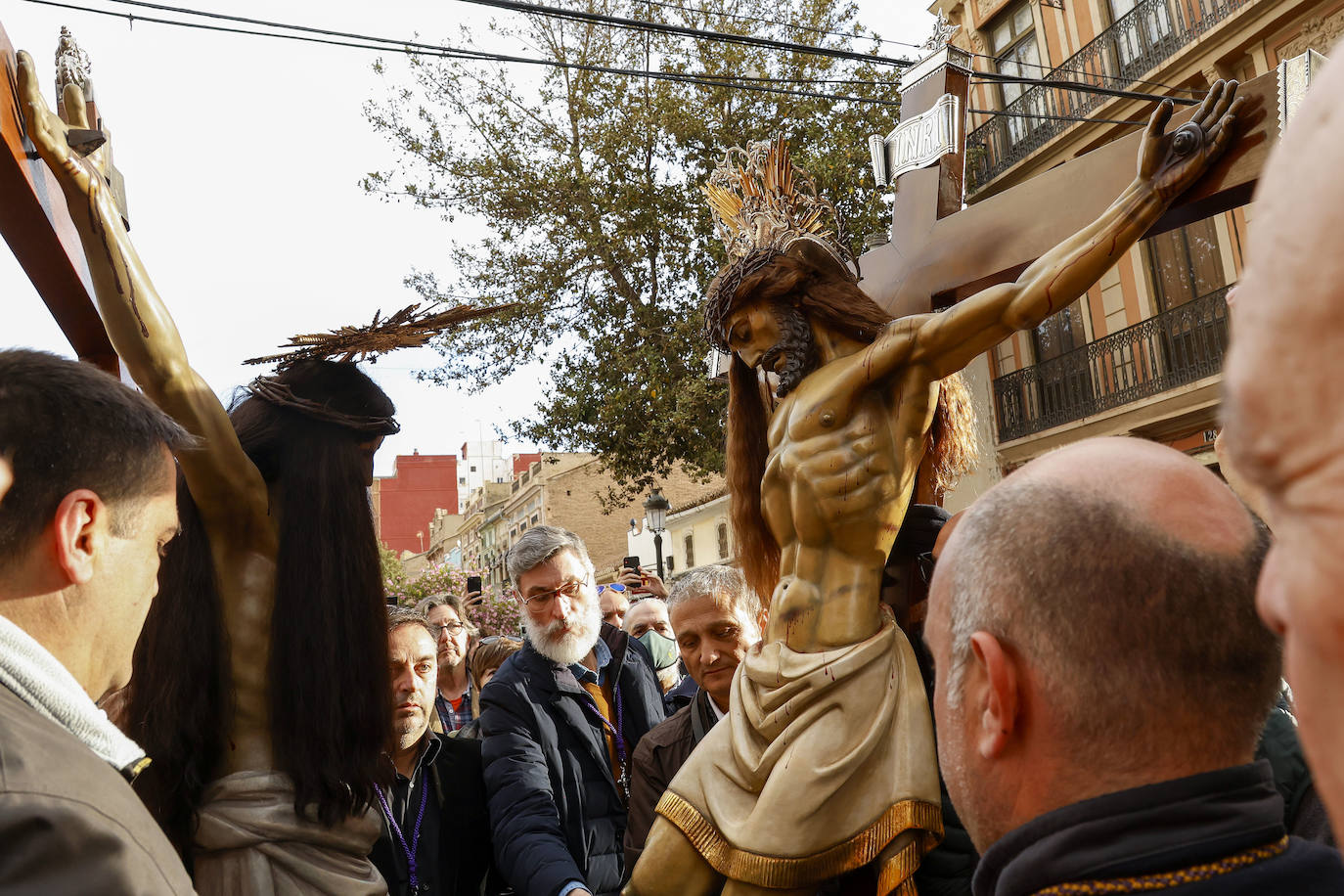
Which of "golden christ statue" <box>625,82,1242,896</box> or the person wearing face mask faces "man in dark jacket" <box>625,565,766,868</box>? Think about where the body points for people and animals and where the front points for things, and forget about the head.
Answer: the person wearing face mask

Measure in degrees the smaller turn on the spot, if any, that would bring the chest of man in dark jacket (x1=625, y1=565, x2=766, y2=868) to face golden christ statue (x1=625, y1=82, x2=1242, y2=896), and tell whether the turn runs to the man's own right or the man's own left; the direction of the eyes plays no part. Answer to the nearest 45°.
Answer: approximately 45° to the man's own left

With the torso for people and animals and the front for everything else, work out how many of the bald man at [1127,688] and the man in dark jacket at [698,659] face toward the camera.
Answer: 1

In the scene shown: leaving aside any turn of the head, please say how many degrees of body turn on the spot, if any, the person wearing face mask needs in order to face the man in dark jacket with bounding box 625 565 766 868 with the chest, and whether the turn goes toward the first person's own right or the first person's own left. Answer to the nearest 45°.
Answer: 0° — they already face them

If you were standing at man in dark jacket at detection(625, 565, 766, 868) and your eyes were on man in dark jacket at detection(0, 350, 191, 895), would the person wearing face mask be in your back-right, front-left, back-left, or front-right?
back-right

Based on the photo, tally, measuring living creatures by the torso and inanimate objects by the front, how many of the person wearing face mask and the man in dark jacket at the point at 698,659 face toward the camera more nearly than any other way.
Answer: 2

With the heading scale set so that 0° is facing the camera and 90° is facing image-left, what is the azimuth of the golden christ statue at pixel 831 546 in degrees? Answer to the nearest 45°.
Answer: approximately 45°

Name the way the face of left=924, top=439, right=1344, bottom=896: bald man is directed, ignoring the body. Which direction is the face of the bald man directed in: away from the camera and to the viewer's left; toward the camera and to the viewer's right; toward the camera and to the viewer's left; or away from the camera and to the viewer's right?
away from the camera and to the viewer's left

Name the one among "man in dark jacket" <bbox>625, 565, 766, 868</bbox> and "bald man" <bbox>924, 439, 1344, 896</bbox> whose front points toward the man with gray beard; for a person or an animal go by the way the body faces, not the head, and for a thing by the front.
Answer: the bald man

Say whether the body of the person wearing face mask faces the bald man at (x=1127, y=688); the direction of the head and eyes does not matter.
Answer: yes

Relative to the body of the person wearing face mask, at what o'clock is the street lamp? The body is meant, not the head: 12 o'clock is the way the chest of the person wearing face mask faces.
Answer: The street lamp is roughly at 6 o'clock from the person wearing face mask.
